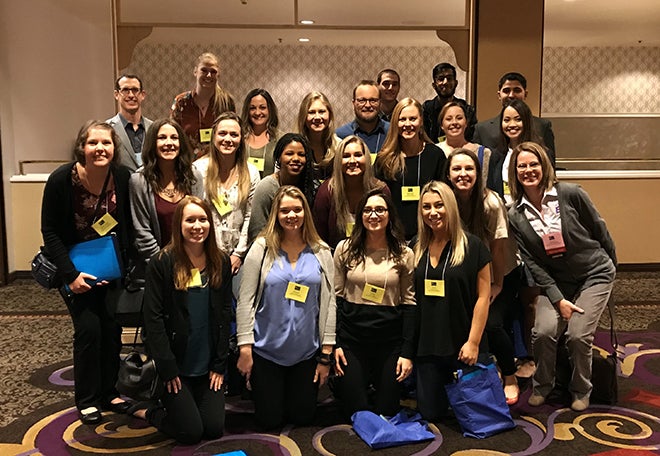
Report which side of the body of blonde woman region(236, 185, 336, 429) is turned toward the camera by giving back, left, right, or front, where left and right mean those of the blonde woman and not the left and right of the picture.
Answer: front

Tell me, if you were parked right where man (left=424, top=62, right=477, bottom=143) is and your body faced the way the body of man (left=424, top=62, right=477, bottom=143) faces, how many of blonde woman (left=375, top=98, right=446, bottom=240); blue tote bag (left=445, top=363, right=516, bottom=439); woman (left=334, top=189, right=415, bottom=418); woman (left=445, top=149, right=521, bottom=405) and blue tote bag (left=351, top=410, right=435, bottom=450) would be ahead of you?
5

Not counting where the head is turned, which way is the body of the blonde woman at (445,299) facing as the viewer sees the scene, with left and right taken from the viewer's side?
facing the viewer and to the left of the viewer

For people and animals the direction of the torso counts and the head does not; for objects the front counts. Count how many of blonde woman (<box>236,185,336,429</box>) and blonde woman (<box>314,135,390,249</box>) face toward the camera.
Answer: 2

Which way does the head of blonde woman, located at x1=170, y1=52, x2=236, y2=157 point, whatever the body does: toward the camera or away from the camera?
toward the camera

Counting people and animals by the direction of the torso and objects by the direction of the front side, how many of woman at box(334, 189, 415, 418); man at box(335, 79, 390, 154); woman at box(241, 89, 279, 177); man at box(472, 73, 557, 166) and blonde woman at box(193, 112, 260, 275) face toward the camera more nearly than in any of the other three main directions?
5

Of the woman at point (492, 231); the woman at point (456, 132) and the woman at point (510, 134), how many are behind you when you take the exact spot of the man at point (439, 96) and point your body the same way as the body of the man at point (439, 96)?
0

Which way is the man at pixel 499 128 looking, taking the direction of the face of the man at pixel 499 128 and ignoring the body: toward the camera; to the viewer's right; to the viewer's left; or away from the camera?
toward the camera

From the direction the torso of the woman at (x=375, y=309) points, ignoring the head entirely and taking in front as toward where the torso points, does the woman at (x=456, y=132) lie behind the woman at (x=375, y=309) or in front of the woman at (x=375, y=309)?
behind

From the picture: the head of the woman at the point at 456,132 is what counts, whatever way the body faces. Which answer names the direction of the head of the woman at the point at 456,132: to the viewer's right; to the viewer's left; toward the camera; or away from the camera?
toward the camera

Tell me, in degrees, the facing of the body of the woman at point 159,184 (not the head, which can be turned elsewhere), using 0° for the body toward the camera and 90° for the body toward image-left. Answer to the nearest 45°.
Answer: approximately 0°

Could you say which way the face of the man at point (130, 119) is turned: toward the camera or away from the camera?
toward the camera

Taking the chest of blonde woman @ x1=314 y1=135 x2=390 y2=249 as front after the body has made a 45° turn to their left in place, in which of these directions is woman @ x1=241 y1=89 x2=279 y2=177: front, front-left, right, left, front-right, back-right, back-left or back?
back

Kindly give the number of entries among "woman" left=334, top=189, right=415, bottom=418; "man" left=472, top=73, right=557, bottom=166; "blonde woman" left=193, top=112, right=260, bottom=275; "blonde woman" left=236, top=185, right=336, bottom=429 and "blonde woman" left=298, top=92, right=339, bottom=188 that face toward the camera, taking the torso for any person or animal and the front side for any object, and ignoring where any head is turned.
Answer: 5

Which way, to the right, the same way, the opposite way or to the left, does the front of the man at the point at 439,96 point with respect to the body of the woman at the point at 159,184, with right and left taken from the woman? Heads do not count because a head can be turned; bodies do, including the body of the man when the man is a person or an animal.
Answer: the same way

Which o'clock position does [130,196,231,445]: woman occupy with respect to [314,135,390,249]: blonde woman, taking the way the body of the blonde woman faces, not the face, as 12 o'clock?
The woman is roughly at 2 o'clock from the blonde woman.

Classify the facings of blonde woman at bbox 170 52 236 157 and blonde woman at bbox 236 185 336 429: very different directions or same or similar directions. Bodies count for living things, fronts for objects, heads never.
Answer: same or similar directions

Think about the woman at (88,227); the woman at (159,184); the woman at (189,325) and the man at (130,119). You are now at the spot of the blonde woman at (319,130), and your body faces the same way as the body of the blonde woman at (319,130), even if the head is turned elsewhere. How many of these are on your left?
0

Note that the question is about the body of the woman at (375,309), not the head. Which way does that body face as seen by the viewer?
toward the camera
